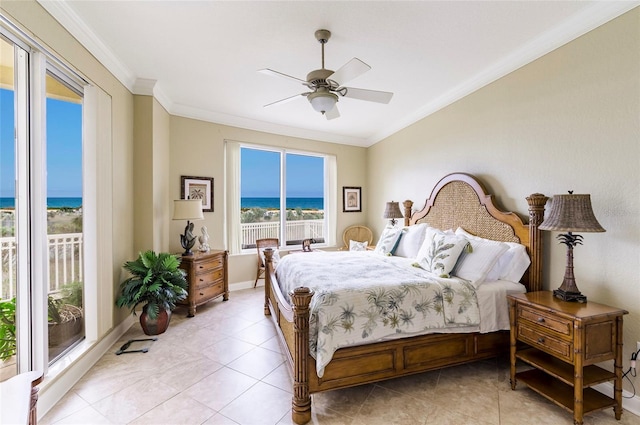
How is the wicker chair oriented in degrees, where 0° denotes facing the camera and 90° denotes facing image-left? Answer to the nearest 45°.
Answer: approximately 0°

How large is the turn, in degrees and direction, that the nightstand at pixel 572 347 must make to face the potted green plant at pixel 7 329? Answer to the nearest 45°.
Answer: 0° — it already faces it

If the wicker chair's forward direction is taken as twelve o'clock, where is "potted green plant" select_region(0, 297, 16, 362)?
The potted green plant is roughly at 1 o'clock from the wicker chair.

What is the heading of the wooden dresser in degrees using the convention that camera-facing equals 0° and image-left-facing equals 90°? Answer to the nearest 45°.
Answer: approximately 315°

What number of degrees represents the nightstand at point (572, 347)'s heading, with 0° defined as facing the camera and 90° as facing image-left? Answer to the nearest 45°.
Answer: approximately 45°

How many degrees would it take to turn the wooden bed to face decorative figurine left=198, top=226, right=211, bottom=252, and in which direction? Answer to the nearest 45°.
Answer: approximately 45° to its right

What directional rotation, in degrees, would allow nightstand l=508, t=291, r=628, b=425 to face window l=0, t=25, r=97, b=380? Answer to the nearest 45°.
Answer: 0° — it already faces it

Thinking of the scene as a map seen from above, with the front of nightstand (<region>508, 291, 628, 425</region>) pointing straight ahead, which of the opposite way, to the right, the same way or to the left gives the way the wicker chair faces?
to the left

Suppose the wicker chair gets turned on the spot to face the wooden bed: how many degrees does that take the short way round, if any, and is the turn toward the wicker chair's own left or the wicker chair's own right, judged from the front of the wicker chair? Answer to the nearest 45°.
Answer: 0° — it already faces it
